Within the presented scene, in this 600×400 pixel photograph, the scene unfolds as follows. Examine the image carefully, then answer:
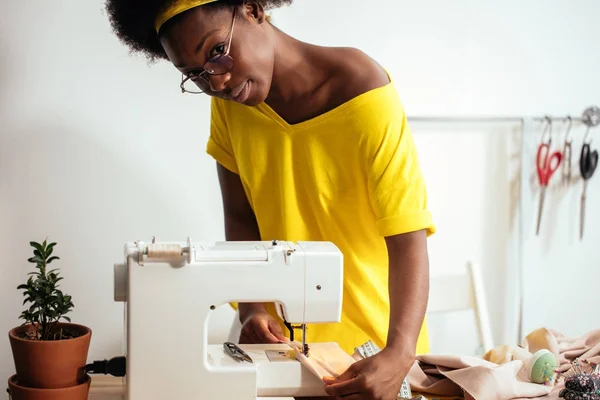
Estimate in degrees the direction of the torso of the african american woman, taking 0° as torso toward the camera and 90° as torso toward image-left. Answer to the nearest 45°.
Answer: approximately 45°

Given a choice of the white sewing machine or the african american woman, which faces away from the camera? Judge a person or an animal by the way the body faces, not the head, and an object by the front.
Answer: the white sewing machine

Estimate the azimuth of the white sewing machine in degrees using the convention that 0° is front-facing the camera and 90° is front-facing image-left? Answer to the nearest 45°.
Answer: approximately 180°

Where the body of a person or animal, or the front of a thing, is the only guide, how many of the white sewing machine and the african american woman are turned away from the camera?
1

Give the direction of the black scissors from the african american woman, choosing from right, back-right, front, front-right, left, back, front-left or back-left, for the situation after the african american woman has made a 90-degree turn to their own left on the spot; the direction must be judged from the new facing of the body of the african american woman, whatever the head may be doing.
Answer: left

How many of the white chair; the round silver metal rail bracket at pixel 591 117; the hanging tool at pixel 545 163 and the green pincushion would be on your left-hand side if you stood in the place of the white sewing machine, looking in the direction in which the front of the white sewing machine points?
0

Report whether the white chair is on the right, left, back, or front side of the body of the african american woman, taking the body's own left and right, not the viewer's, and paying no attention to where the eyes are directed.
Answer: back

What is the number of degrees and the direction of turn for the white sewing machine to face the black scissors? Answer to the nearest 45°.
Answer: approximately 45° to its right
